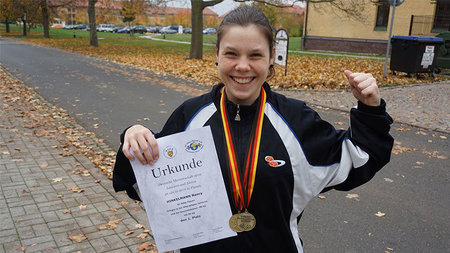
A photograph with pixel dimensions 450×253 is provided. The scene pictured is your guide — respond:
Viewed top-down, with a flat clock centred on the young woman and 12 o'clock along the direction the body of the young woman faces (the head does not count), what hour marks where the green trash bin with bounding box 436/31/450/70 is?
The green trash bin is roughly at 7 o'clock from the young woman.

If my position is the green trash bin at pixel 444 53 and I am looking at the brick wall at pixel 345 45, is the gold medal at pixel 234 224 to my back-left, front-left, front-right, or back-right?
back-left

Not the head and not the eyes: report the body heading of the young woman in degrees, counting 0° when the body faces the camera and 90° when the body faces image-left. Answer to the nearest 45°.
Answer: approximately 0°

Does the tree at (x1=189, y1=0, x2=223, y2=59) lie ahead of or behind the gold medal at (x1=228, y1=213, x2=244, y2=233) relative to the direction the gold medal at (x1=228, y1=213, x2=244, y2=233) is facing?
behind

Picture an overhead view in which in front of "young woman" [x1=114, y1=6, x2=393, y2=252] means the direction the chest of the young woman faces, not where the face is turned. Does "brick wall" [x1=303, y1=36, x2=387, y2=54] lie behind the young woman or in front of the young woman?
behind

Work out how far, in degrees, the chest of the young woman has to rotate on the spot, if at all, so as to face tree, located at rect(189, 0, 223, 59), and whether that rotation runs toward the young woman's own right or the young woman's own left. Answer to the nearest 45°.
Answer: approximately 180°

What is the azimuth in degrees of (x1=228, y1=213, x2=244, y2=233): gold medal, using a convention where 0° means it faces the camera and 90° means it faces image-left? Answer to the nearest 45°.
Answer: approximately 0°
